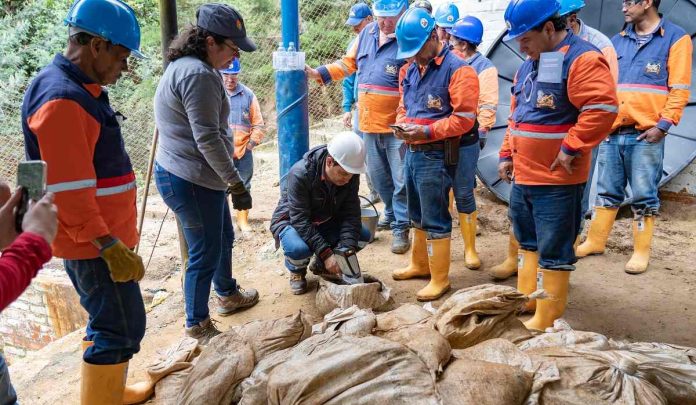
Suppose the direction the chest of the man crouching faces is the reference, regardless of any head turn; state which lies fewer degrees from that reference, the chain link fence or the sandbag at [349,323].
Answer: the sandbag

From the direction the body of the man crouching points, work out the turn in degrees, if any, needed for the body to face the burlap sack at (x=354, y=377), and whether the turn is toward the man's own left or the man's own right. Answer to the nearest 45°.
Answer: approximately 45° to the man's own right

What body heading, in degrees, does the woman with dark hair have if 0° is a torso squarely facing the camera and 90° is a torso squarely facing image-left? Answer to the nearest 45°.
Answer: approximately 270°

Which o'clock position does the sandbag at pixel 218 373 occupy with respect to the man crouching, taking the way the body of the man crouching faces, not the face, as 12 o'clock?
The sandbag is roughly at 2 o'clock from the man crouching.

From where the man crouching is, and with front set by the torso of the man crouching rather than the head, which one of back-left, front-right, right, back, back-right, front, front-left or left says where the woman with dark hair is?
right

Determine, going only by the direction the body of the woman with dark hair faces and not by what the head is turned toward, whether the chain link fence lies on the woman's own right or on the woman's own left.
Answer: on the woman's own left

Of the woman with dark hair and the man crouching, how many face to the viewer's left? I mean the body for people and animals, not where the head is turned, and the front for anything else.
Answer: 0

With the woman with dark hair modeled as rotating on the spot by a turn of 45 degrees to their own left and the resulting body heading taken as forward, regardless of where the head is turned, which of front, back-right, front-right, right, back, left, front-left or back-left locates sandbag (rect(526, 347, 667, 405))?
right

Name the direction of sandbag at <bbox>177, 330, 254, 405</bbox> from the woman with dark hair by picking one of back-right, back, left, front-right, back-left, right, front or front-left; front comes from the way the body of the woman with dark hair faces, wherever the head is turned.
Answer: right

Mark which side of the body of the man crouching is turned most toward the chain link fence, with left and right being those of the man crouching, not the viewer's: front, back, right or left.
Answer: back

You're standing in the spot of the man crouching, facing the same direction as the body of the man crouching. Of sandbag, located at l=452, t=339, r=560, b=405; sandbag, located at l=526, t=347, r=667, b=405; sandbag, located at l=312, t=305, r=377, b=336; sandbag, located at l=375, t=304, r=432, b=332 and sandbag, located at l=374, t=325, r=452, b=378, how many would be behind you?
0

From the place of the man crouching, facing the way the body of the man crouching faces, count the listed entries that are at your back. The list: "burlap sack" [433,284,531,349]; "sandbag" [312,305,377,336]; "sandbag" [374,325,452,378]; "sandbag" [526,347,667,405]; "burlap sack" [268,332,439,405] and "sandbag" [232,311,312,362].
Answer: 0

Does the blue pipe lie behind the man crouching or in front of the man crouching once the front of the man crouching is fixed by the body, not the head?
behind

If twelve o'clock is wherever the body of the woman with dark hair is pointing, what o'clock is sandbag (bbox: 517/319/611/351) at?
The sandbag is roughly at 1 o'clock from the woman with dark hair.

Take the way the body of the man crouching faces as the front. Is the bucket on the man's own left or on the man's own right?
on the man's own left

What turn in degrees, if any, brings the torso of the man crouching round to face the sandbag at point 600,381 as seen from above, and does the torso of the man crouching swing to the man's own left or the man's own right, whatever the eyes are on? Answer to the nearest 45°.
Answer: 0° — they already face it

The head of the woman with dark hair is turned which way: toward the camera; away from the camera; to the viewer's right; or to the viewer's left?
to the viewer's right

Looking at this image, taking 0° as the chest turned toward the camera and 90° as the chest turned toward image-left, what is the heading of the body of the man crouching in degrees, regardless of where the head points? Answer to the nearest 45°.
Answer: approximately 315°

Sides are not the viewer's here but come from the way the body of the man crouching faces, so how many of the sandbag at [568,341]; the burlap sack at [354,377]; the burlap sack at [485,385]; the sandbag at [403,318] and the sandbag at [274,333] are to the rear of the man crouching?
0

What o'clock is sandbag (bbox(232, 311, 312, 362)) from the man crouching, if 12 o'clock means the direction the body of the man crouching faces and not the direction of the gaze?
The sandbag is roughly at 2 o'clock from the man crouching.
